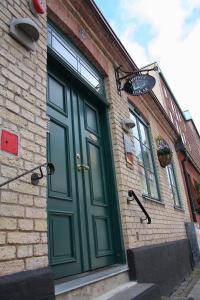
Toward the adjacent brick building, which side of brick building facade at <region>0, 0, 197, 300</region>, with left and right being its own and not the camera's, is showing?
left

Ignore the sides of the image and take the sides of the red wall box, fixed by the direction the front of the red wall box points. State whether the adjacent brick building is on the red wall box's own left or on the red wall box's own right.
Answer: on the red wall box's own left

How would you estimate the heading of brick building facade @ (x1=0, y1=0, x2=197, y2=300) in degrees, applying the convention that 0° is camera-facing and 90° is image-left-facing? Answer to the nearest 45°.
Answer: approximately 315°

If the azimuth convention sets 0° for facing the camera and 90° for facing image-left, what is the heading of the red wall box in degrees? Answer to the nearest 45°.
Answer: approximately 315°

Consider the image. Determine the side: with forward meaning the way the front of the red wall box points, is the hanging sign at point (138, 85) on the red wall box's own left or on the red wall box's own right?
on the red wall box's own left
